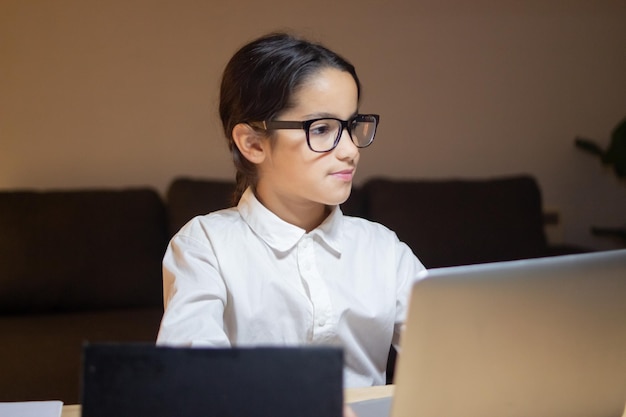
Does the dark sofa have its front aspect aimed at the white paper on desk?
yes

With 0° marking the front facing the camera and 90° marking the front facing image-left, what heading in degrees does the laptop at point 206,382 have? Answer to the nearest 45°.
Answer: approximately 180°

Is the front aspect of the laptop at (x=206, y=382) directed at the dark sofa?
yes

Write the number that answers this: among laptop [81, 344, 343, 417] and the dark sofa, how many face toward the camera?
1

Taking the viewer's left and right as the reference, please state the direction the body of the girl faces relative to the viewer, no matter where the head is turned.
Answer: facing the viewer and to the right of the viewer

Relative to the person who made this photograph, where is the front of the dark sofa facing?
facing the viewer

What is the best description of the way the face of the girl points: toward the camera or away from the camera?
toward the camera

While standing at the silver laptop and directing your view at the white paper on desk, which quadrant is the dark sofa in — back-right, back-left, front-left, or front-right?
front-right

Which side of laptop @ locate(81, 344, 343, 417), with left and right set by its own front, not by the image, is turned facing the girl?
front

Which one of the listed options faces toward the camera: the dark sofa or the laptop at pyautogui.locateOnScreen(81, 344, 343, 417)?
the dark sofa

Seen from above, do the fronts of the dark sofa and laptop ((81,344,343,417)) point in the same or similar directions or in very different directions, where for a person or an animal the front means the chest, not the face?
very different directions

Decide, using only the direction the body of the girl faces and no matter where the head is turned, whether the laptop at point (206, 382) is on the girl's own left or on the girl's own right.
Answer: on the girl's own right
